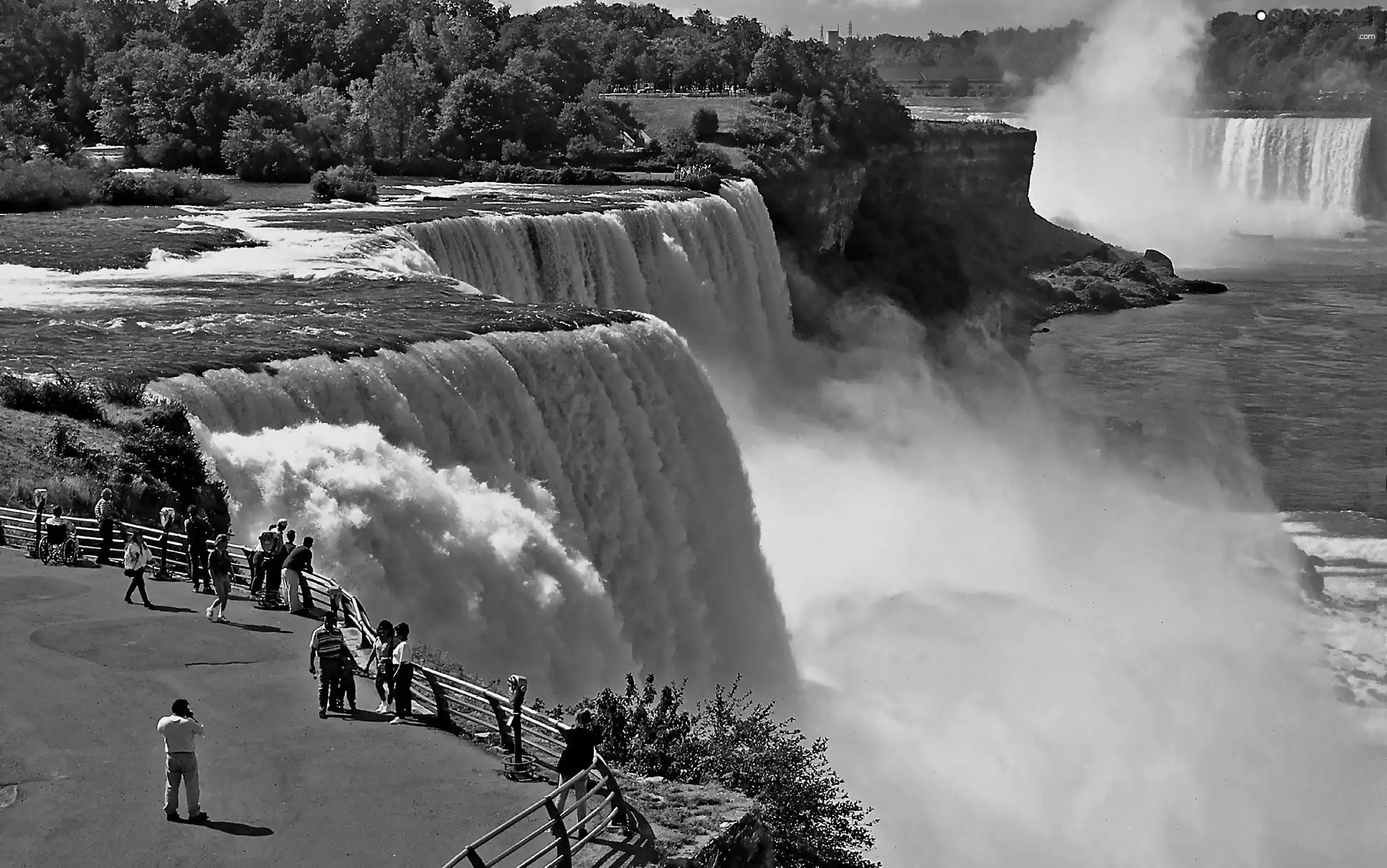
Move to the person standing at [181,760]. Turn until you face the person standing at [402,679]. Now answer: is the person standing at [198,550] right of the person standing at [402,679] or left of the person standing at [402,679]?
left

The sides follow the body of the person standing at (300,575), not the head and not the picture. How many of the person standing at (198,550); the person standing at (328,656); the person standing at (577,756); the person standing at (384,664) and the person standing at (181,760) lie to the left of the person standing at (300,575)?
1

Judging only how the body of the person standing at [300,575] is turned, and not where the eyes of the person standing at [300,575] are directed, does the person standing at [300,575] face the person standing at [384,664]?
no

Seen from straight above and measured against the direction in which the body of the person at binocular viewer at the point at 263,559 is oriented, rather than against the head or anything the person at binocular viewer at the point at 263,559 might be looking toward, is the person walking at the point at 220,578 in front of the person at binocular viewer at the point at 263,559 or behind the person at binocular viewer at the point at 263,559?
behind

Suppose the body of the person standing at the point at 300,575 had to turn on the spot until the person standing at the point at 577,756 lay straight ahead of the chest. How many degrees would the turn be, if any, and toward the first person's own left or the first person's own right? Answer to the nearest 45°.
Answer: approximately 135° to the first person's own right

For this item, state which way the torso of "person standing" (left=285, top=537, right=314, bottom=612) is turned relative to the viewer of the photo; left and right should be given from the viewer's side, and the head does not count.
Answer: facing away from the viewer and to the right of the viewer

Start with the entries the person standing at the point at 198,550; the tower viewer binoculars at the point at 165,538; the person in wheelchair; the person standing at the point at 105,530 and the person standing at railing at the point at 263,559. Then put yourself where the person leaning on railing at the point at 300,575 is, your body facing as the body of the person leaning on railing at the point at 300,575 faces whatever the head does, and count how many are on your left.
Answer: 5

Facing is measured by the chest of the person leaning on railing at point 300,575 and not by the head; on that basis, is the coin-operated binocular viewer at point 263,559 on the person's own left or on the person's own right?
on the person's own left

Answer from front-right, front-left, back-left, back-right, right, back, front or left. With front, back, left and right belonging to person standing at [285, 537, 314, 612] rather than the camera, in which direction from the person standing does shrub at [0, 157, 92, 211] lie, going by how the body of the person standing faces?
front-left

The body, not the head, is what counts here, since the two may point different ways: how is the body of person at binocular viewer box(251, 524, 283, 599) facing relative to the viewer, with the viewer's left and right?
facing away from the viewer and to the right of the viewer

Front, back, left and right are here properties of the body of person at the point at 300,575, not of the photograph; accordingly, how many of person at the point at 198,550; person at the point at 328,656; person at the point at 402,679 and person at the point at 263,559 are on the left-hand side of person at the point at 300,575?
2

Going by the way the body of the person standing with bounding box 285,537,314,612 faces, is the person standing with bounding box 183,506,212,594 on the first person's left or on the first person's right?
on the first person's left
